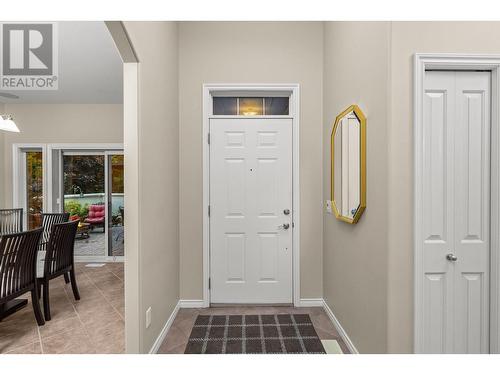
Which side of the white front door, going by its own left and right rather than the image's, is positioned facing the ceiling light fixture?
right

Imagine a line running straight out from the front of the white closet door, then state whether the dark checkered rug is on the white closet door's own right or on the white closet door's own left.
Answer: on the white closet door's own right

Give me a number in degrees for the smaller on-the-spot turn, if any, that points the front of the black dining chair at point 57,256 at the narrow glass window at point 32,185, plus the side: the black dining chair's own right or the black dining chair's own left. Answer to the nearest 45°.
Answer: approximately 45° to the black dining chair's own right

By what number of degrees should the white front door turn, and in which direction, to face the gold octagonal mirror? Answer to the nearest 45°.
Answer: approximately 45° to its left

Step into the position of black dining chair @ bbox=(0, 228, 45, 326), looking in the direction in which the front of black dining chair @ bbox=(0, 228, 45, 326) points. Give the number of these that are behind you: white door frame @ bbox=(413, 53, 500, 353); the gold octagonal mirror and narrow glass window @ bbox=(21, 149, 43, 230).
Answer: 2

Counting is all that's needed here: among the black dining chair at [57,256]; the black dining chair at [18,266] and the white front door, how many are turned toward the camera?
1

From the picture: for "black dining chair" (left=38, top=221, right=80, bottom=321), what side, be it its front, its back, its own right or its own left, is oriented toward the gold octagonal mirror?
back

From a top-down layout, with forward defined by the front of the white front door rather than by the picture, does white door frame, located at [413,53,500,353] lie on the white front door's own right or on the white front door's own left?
on the white front door's own left

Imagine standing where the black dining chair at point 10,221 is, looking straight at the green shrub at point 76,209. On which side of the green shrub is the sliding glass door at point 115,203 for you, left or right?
right

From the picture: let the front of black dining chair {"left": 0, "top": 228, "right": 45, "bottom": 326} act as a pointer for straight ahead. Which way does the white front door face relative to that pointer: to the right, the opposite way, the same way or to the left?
to the left

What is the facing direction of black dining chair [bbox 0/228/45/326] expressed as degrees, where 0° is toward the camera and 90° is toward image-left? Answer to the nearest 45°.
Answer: approximately 135°

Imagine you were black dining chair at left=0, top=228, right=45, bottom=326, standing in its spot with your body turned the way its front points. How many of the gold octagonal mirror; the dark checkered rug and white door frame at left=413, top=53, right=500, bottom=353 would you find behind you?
3
